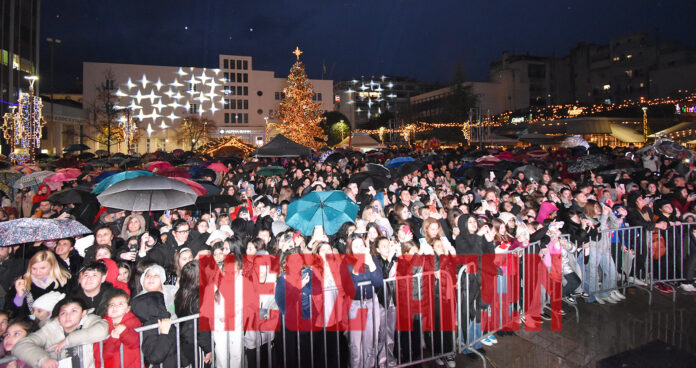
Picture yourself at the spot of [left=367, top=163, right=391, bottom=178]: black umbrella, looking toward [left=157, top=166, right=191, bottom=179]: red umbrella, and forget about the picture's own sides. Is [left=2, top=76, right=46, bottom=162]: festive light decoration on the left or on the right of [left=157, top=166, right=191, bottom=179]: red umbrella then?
right

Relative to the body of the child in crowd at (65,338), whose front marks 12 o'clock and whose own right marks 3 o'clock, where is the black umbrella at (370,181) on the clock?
The black umbrella is roughly at 8 o'clock from the child in crowd.

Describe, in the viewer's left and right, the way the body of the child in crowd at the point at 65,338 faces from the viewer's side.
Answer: facing the viewer

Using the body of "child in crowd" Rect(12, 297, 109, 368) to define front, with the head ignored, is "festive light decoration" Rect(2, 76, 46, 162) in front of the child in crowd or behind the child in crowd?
behind

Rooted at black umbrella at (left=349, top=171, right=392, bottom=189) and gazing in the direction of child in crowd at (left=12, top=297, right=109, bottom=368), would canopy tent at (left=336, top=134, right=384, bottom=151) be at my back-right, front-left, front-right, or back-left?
back-right

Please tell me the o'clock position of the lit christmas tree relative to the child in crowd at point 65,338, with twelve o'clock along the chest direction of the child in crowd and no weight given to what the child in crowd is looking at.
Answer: The lit christmas tree is roughly at 7 o'clock from the child in crowd.

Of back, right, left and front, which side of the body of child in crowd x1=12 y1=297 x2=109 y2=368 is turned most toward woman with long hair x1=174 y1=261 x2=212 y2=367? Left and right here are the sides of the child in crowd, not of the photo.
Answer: left

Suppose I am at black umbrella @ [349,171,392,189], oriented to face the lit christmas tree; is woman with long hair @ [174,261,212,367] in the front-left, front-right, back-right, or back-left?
back-left

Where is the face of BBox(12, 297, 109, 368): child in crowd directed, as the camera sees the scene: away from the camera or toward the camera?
toward the camera

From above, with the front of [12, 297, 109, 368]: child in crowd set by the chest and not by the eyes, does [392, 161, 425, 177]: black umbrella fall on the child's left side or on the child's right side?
on the child's left side

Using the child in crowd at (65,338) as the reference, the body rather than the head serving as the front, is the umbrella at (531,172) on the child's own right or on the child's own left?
on the child's own left

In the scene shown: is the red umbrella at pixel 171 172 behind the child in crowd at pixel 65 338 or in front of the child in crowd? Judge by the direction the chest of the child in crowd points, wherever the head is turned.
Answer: behind

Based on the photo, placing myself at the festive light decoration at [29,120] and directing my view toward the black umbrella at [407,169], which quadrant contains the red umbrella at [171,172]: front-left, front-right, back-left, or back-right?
front-right

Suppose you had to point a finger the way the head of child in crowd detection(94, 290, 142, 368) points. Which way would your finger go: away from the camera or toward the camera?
toward the camera

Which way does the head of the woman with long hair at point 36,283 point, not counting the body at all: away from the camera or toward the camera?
toward the camera

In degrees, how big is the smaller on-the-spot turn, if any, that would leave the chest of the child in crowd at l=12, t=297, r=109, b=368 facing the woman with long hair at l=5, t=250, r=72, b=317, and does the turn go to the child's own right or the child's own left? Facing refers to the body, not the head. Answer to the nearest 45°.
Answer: approximately 180°
